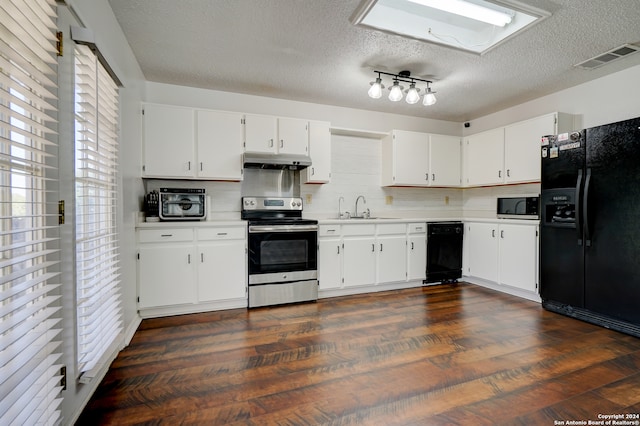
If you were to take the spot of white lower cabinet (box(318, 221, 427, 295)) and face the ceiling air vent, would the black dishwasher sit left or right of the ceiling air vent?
left

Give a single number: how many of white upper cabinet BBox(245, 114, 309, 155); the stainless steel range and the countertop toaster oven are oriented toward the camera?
3

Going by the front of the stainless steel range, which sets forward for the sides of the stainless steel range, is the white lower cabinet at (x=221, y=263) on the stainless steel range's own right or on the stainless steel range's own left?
on the stainless steel range's own right

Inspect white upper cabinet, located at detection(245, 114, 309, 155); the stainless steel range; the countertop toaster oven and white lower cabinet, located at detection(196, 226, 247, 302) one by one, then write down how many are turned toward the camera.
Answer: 4

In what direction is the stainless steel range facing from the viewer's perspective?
toward the camera

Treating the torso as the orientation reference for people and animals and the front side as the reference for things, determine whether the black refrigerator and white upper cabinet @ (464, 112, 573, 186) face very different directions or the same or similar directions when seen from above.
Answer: same or similar directions

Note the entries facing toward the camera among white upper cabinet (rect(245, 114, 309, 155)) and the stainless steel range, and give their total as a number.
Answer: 2

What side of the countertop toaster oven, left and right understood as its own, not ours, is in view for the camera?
front

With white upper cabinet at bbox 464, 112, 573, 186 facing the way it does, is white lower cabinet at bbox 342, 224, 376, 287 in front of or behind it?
in front

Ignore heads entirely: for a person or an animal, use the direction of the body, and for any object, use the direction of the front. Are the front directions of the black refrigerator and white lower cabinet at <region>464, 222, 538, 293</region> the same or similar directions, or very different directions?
same or similar directions

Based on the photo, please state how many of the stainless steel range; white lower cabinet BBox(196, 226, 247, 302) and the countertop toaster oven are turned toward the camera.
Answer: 3

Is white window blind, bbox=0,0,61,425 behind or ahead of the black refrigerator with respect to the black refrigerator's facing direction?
ahead

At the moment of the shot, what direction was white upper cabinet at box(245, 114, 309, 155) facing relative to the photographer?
facing the viewer
